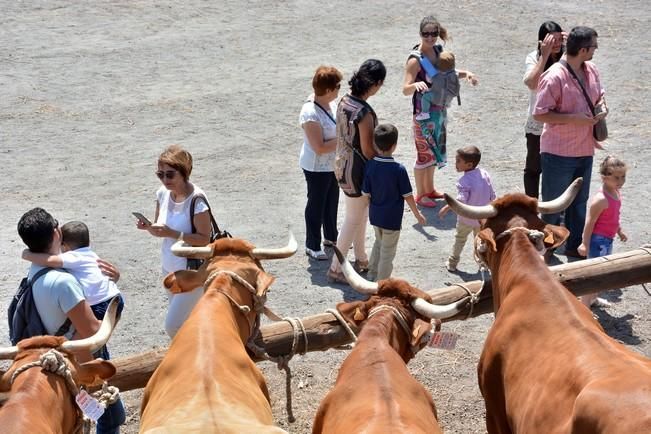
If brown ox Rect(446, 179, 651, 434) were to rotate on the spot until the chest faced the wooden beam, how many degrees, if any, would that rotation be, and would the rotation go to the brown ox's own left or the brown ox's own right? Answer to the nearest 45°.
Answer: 0° — it already faces it

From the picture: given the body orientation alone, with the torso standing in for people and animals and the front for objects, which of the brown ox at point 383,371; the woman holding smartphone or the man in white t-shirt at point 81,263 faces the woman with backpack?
the brown ox

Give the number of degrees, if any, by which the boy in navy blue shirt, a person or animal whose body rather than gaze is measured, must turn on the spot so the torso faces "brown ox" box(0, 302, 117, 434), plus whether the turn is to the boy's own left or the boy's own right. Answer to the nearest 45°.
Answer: approximately 135° to the boy's own left

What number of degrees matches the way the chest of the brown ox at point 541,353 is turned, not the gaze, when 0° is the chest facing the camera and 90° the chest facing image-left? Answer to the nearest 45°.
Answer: approximately 135°

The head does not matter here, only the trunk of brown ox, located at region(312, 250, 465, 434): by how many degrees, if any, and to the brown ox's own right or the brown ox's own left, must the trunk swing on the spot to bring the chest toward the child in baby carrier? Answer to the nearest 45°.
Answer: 0° — it already faces them

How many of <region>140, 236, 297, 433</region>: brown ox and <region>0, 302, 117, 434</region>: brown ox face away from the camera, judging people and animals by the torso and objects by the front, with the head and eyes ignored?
2

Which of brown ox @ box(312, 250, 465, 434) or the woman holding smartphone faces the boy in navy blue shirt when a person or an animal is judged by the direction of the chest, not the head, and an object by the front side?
the brown ox

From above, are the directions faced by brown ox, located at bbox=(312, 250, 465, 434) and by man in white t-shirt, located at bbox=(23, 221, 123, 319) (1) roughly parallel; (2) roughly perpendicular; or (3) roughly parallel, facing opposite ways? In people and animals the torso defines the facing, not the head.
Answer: roughly perpendicular

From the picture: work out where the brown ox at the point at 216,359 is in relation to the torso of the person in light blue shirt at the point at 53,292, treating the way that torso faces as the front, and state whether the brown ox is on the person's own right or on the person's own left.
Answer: on the person's own right

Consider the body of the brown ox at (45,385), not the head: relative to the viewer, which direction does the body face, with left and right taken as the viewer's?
facing away from the viewer

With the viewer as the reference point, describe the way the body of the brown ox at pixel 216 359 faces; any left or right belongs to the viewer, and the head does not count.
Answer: facing away from the viewer
